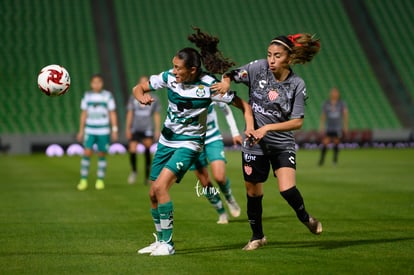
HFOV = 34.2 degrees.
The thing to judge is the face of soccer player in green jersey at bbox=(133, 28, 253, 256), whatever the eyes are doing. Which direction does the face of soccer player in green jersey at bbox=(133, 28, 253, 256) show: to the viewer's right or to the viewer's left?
to the viewer's left

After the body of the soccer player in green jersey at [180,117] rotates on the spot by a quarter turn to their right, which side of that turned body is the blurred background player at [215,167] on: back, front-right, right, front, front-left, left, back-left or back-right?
front-right

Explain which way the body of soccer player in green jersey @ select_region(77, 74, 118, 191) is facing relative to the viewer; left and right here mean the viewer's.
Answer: facing the viewer

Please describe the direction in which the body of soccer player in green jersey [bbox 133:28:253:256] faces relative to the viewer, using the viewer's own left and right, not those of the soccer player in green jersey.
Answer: facing the viewer and to the left of the viewer

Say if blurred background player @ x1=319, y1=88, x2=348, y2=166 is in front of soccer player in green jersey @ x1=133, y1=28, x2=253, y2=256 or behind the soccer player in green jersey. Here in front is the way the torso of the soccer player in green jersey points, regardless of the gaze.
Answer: behind

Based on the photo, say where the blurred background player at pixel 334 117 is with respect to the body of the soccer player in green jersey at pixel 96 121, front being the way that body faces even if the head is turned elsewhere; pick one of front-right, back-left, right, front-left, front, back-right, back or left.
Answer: back-left

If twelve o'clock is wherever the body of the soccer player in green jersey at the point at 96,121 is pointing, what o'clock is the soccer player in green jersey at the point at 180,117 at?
the soccer player in green jersey at the point at 180,117 is roughly at 12 o'clock from the soccer player in green jersey at the point at 96,121.

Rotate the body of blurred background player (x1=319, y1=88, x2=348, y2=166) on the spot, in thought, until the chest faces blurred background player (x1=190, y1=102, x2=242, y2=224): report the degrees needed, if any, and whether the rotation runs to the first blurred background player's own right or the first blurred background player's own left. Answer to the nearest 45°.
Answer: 0° — they already face them

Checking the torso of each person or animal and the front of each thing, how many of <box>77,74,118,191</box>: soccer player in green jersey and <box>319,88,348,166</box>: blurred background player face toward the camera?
2

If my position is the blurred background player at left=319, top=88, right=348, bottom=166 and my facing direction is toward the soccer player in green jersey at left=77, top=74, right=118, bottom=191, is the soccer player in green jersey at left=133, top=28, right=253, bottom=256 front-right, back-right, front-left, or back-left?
front-left

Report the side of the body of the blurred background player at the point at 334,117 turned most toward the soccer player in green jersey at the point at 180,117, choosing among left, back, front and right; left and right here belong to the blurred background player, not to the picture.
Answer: front

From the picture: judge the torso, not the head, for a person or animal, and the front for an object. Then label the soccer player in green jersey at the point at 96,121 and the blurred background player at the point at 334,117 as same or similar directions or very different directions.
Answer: same or similar directions

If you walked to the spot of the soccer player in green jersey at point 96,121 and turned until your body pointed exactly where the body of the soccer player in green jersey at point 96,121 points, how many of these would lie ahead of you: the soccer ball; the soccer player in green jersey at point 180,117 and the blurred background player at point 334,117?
2
